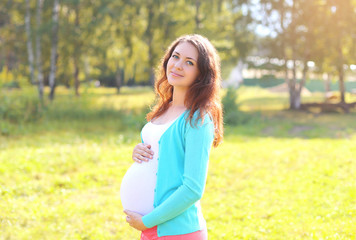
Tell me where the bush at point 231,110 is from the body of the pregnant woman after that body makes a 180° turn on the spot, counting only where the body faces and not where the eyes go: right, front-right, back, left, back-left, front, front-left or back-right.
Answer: front-left

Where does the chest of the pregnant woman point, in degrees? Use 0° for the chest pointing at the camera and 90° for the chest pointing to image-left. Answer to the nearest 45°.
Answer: approximately 45°
